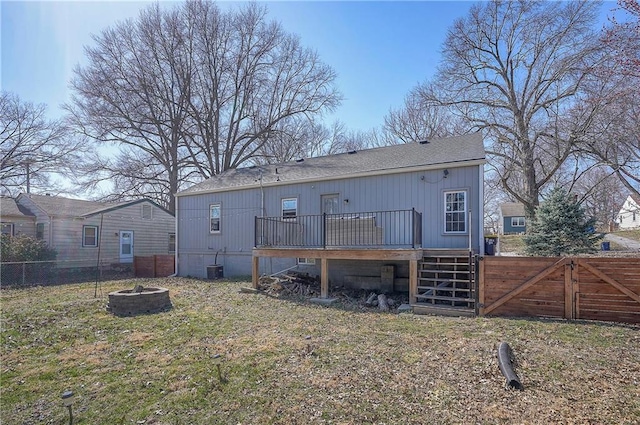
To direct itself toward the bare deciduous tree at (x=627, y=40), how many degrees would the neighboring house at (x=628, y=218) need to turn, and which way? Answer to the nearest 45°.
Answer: approximately 45° to its left

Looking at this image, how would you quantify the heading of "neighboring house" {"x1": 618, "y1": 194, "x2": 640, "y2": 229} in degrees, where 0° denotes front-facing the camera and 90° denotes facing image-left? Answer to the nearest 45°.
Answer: approximately 45°

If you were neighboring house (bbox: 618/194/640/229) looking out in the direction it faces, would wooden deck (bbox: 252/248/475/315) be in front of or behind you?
in front

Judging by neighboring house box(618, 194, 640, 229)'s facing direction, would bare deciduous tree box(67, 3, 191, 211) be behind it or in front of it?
in front

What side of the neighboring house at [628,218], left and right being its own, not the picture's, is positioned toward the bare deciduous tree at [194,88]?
front
